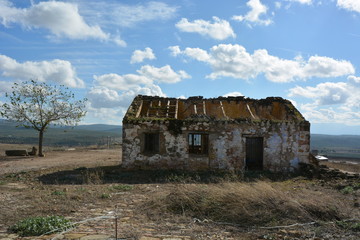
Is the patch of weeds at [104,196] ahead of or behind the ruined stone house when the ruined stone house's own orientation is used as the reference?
ahead

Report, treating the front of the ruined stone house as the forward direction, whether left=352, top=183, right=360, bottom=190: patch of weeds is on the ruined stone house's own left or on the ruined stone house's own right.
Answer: on the ruined stone house's own left

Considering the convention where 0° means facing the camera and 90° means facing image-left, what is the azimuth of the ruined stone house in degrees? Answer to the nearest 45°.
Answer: approximately 0°

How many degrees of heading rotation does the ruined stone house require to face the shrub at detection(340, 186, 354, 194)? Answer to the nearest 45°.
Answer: approximately 45° to its left
